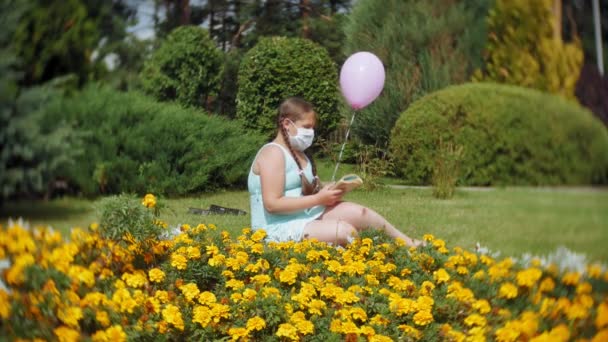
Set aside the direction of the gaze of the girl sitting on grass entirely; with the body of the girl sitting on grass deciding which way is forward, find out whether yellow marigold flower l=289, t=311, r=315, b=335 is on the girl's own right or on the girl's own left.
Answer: on the girl's own right

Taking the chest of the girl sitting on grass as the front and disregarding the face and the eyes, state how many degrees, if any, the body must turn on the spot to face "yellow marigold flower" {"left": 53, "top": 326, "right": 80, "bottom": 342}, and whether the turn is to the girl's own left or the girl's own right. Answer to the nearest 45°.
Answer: approximately 135° to the girl's own right

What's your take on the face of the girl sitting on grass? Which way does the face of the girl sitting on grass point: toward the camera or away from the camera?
toward the camera

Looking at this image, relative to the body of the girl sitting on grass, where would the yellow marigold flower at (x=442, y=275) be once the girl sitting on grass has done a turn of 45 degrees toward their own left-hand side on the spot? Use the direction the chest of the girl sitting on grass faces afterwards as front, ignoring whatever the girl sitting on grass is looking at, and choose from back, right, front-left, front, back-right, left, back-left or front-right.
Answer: right

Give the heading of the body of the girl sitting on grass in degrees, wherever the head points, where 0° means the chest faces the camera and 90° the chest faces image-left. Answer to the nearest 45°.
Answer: approximately 270°

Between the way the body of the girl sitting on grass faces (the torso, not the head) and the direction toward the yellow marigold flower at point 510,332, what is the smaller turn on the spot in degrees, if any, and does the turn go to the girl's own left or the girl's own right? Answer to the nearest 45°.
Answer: approximately 45° to the girl's own right

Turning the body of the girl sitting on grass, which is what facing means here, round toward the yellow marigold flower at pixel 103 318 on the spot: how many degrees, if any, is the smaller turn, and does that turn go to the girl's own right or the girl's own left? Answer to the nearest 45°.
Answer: approximately 135° to the girl's own right

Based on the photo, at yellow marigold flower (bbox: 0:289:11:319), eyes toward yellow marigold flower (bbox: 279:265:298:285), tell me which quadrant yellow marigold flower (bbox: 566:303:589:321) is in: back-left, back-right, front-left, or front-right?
front-right

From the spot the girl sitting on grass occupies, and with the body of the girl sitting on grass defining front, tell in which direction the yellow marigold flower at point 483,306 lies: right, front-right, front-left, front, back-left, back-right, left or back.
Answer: front-right

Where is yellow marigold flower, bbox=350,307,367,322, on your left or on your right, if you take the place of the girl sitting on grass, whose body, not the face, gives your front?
on your right
